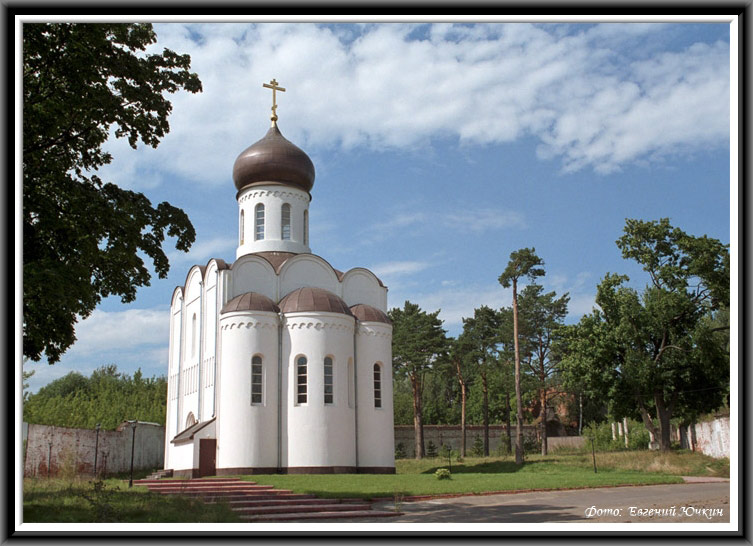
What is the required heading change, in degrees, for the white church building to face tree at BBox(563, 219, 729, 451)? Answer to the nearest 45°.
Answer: approximately 90° to its right

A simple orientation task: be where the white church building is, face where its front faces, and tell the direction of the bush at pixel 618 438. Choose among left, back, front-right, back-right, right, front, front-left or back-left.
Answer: front-right

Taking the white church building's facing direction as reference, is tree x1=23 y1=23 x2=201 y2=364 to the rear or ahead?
ahead

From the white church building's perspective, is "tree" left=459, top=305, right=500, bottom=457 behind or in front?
behind

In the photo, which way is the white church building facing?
away from the camera
